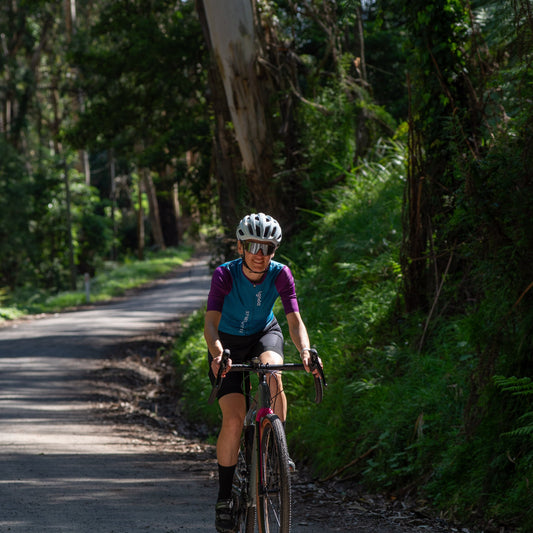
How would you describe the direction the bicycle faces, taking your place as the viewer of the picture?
facing the viewer

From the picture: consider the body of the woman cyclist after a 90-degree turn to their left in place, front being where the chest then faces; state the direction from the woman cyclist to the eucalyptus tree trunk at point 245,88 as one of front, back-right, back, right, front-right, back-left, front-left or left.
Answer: left

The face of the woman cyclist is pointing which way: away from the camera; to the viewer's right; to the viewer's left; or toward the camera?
toward the camera

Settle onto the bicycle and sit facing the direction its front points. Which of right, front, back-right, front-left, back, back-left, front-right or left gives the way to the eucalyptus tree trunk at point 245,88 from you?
back
